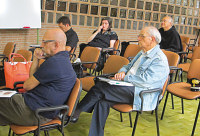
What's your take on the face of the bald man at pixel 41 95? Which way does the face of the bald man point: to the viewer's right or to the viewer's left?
to the viewer's left

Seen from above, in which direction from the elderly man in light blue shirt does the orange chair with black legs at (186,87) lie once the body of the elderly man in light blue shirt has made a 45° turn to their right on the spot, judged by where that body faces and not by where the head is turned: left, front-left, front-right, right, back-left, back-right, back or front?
right

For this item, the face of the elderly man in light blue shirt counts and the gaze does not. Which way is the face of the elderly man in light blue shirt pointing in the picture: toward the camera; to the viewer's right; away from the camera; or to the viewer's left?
to the viewer's left

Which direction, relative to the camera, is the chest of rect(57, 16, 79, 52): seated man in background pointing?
to the viewer's left

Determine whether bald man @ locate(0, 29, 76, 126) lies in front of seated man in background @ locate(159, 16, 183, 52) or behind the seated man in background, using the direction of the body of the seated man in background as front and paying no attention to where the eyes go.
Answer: in front

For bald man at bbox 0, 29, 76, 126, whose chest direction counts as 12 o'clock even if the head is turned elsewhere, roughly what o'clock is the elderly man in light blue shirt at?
The elderly man in light blue shirt is roughly at 5 o'clock from the bald man.

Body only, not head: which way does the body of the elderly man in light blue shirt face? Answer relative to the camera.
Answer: to the viewer's left

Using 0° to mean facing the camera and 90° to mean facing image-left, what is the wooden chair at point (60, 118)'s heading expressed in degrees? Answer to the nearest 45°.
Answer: approximately 90°

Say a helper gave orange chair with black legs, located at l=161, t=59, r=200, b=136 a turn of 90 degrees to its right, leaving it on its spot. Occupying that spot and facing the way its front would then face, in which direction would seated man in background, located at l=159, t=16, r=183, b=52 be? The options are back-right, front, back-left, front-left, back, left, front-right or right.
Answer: front-right
